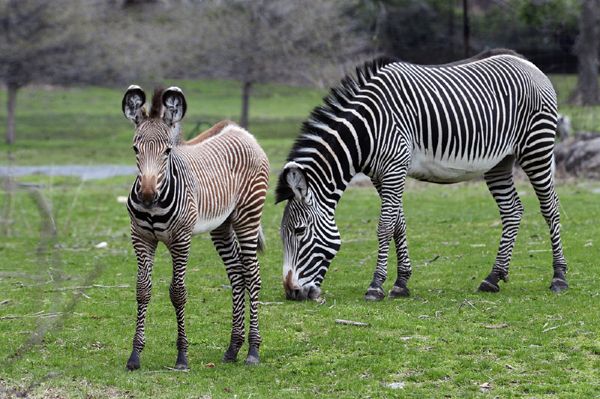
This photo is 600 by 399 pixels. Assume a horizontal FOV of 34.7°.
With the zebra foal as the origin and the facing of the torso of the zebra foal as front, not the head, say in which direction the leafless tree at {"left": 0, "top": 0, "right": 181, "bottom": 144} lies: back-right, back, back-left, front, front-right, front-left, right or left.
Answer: back-right

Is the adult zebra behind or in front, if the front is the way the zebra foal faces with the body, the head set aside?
behind

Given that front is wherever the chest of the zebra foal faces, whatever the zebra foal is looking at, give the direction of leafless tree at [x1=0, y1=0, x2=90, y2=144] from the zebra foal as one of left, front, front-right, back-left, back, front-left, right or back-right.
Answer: back-right

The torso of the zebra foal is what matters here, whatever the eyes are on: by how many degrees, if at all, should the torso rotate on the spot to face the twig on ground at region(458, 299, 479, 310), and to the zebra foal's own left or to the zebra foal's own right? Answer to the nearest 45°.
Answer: approximately 180°

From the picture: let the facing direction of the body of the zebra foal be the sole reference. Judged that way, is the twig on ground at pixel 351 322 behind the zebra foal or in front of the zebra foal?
behind

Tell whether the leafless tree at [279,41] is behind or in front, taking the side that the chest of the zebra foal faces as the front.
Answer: behind

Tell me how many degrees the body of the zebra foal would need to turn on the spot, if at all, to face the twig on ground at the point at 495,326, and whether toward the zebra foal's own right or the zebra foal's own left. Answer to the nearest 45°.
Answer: approximately 135° to the zebra foal's own left

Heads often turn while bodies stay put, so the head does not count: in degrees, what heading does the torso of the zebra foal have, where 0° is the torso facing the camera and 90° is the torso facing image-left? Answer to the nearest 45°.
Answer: approximately 45°
